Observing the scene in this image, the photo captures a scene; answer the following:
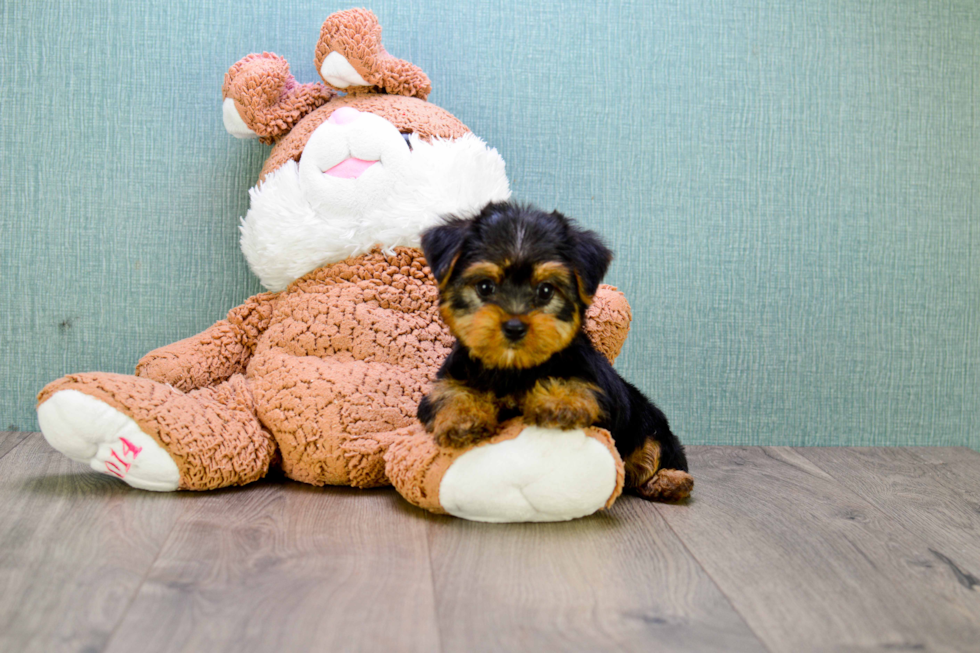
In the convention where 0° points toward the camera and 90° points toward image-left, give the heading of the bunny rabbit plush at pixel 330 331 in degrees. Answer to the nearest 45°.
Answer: approximately 0°

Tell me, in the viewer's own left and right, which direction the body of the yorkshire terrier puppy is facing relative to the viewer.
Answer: facing the viewer and to the left of the viewer
